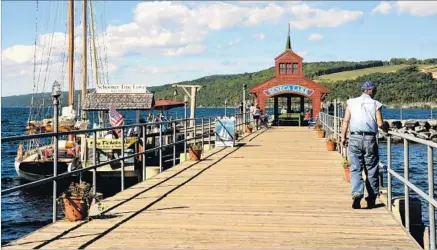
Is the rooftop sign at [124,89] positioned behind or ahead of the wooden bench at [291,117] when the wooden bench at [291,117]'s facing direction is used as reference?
ahead

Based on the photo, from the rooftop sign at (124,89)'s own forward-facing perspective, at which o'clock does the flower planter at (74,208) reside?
The flower planter is roughly at 12 o'clock from the rooftop sign.

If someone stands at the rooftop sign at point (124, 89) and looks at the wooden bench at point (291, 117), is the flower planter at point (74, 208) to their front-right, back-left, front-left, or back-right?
back-right

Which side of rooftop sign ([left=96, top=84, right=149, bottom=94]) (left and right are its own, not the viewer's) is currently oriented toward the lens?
front

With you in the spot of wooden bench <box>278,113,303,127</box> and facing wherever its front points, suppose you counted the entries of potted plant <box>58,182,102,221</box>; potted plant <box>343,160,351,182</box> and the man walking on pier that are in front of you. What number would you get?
3

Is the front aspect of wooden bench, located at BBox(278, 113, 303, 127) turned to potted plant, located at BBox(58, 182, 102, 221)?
yes

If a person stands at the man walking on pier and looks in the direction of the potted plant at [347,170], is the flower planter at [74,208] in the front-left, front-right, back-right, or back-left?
back-left

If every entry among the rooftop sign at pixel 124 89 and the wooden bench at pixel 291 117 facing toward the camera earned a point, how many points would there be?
2

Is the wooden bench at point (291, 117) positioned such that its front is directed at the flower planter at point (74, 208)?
yes

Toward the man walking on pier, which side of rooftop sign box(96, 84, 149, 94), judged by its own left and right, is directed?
front

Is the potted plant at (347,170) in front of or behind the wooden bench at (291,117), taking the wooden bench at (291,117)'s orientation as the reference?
in front

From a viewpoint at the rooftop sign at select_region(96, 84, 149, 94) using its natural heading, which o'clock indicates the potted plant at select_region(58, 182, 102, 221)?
The potted plant is roughly at 12 o'clock from the rooftop sign.

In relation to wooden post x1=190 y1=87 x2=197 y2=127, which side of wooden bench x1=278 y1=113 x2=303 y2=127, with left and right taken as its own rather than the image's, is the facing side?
right

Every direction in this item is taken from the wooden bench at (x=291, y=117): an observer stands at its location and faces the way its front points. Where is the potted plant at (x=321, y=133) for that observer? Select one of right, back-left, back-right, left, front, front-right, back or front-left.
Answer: front

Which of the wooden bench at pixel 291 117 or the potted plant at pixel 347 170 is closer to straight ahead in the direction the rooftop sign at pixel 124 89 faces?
the potted plant
